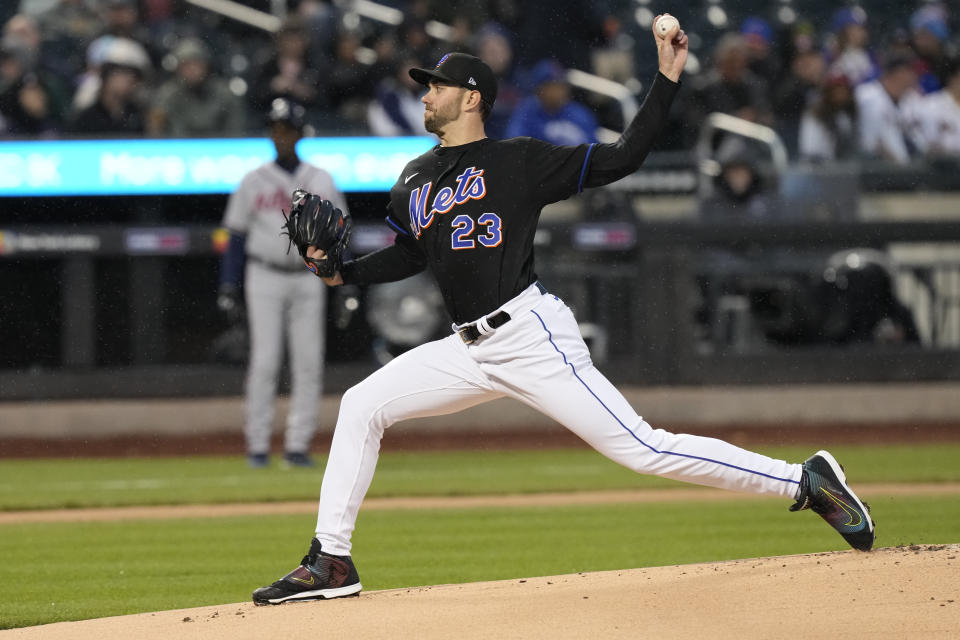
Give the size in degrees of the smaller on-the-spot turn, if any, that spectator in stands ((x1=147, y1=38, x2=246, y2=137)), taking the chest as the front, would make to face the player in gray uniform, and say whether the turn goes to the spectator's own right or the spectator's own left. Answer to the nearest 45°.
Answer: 0° — they already face them

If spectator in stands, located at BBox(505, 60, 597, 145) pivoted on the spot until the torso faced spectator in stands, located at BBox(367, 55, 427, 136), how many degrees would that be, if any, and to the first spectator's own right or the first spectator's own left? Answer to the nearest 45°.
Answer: approximately 90° to the first spectator's own right

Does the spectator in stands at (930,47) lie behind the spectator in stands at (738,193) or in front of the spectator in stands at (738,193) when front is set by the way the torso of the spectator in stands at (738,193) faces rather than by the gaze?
behind

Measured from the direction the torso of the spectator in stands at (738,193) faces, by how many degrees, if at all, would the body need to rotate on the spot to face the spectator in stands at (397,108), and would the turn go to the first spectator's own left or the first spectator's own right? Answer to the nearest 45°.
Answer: approximately 90° to the first spectator's own right

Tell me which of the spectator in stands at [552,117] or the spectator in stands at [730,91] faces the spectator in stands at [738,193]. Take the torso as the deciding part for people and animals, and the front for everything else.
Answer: the spectator in stands at [730,91]

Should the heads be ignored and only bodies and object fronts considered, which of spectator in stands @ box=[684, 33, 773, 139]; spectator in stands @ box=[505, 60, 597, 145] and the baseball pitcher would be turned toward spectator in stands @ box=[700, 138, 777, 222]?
spectator in stands @ box=[684, 33, 773, 139]

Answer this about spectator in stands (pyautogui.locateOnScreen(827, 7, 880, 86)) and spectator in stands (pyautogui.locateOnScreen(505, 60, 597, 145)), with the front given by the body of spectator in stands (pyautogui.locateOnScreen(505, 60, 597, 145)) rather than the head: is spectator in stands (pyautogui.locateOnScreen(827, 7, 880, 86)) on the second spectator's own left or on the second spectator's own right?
on the second spectator's own left

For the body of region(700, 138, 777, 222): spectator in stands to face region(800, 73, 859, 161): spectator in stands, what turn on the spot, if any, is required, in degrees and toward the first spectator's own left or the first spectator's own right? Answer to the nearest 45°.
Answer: approximately 135° to the first spectator's own left

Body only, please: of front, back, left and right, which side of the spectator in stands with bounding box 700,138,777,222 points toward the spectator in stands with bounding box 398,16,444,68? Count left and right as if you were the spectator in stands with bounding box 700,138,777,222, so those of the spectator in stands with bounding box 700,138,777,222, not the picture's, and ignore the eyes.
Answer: right

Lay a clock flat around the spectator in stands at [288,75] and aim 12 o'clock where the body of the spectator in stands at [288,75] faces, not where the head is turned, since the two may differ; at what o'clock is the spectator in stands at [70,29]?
the spectator in stands at [70,29] is roughly at 4 o'clock from the spectator in stands at [288,75].

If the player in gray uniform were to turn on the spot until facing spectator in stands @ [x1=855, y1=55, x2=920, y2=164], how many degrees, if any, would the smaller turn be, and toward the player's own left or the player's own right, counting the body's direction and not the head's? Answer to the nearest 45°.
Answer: approximately 135° to the player's own left
